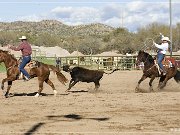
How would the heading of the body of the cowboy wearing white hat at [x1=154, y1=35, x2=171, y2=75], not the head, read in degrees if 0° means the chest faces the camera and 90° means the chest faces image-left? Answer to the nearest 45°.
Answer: approximately 90°

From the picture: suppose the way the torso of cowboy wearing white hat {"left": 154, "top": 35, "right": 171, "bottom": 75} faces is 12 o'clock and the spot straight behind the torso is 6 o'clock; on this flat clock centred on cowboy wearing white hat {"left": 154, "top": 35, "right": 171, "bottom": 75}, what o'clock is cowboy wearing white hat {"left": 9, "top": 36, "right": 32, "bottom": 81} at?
cowboy wearing white hat {"left": 9, "top": 36, "right": 32, "bottom": 81} is roughly at 11 o'clock from cowboy wearing white hat {"left": 154, "top": 35, "right": 171, "bottom": 75}.
